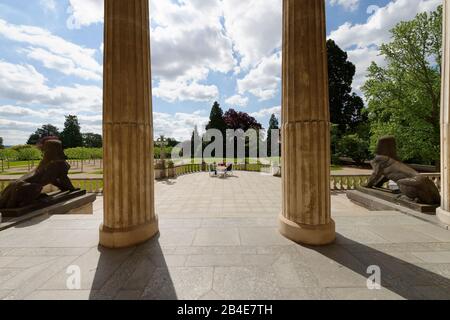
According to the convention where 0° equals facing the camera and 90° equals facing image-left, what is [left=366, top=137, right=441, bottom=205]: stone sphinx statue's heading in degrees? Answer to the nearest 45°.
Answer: approximately 135°

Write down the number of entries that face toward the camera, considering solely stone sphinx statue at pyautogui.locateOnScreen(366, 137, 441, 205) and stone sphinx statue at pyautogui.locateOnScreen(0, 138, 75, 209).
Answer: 0

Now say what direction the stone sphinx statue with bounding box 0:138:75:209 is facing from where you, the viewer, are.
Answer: facing away from the viewer and to the right of the viewer

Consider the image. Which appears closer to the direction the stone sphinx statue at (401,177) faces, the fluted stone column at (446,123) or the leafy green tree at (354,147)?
the leafy green tree

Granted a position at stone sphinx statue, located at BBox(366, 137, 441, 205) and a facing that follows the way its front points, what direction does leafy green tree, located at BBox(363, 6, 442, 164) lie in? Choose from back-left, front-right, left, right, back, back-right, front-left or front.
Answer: front-right

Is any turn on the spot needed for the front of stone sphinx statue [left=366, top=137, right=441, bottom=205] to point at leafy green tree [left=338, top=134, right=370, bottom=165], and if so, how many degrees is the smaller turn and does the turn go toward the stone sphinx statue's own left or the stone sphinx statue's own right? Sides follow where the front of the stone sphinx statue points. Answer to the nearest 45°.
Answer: approximately 45° to the stone sphinx statue's own right
